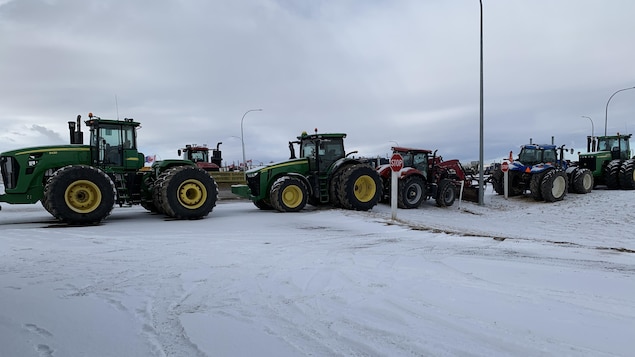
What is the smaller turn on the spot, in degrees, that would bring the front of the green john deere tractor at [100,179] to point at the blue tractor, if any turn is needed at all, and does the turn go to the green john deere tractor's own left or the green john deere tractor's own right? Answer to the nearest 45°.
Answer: approximately 180°

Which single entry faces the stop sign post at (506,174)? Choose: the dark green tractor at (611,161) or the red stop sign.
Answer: the dark green tractor

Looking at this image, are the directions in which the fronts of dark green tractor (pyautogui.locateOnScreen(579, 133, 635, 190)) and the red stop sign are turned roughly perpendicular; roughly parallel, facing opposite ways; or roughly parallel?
roughly perpendicular

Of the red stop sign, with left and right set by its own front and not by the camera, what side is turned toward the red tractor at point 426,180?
back

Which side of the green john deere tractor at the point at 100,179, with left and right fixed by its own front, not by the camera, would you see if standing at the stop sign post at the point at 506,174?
back

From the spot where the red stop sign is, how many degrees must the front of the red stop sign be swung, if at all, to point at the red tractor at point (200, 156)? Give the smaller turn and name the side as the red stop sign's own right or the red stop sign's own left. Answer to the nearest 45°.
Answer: approximately 135° to the red stop sign's own right

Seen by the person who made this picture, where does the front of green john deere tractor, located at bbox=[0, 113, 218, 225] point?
facing to the left of the viewer

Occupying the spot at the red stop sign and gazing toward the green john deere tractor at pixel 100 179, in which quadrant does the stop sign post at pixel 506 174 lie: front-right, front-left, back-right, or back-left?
back-right

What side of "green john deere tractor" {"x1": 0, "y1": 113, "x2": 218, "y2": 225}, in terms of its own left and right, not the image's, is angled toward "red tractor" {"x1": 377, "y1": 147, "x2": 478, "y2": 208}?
back
